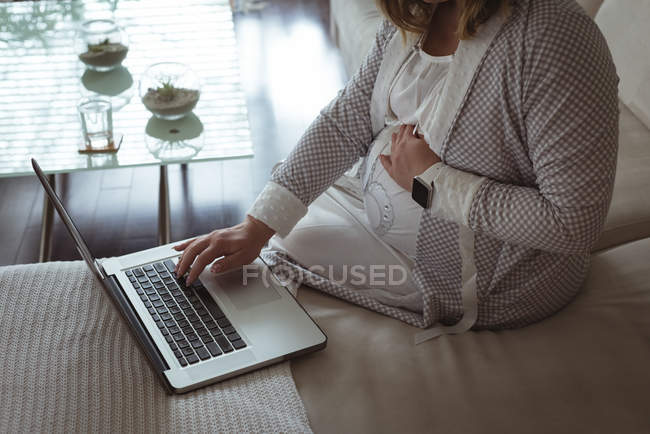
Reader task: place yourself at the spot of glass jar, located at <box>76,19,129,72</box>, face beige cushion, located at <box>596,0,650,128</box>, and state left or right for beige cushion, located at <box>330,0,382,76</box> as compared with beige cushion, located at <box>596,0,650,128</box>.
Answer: left

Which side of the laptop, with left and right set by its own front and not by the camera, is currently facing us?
right

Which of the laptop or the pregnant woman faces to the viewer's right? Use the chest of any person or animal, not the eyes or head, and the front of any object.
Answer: the laptop

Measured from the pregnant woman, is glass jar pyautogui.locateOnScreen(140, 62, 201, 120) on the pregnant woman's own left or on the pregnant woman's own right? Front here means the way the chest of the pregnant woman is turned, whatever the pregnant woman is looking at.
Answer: on the pregnant woman's own right

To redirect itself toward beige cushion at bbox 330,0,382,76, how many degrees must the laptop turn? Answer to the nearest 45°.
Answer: approximately 45° to its left

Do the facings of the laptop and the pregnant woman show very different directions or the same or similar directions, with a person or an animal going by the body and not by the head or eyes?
very different directions

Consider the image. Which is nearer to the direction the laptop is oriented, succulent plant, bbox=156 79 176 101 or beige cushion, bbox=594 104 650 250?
the beige cushion

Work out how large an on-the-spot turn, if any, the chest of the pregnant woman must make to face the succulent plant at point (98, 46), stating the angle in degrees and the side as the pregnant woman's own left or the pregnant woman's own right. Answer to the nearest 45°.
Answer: approximately 90° to the pregnant woman's own right

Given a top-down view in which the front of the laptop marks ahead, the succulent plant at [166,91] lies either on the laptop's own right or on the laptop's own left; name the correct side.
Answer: on the laptop's own left

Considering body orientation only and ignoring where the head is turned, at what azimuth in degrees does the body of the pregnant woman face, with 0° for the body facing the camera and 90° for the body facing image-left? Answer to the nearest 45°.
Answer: approximately 45°

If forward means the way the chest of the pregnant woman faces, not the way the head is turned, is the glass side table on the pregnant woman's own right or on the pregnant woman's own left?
on the pregnant woman's own right

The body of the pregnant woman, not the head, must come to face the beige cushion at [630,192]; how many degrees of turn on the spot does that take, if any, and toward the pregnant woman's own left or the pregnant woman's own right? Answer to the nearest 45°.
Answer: approximately 180°

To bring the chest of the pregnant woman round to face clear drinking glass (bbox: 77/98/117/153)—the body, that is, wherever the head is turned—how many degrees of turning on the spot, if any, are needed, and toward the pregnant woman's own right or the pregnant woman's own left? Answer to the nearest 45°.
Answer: approximately 90° to the pregnant woman's own right
